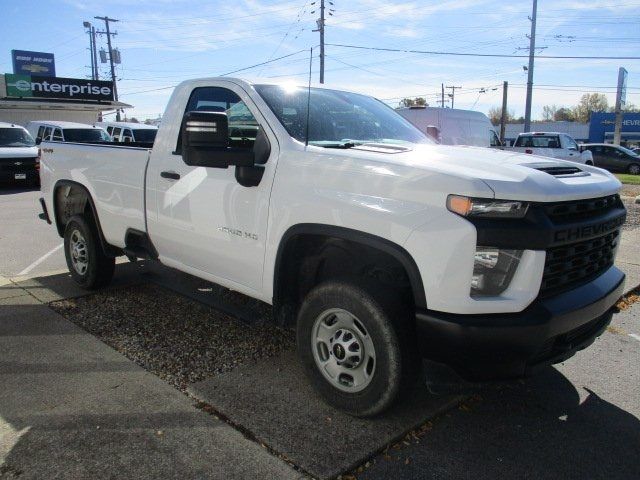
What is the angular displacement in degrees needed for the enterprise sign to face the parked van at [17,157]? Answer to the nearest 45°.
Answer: approximately 45° to its right

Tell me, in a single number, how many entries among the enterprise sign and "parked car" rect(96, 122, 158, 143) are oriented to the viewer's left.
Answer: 0

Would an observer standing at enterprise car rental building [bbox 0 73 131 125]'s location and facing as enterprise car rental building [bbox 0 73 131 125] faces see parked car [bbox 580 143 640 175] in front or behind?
in front

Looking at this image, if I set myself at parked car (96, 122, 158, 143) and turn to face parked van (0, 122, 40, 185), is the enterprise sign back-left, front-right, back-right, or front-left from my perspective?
back-right

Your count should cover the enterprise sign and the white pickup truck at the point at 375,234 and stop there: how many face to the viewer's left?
0

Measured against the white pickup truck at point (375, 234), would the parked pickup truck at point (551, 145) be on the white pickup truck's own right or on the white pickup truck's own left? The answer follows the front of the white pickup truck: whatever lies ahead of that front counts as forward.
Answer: on the white pickup truck's own left

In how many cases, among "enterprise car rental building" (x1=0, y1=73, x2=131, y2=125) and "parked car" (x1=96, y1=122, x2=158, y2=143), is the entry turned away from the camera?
0

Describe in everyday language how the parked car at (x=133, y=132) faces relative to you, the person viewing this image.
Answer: facing the viewer and to the right of the viewer

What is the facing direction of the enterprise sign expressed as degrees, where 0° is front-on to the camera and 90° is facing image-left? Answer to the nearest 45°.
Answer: approximately 315°

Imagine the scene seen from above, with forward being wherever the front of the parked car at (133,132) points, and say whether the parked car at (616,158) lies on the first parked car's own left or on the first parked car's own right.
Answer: on the first parked car's own left
